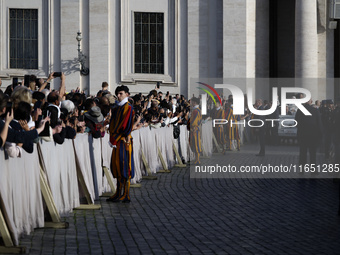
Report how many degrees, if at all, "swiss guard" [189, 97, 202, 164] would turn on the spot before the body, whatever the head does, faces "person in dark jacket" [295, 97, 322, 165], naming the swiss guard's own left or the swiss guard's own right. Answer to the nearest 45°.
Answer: approximately 135° to the swiss guard's own left

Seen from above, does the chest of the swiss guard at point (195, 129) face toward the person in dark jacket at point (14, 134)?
no
